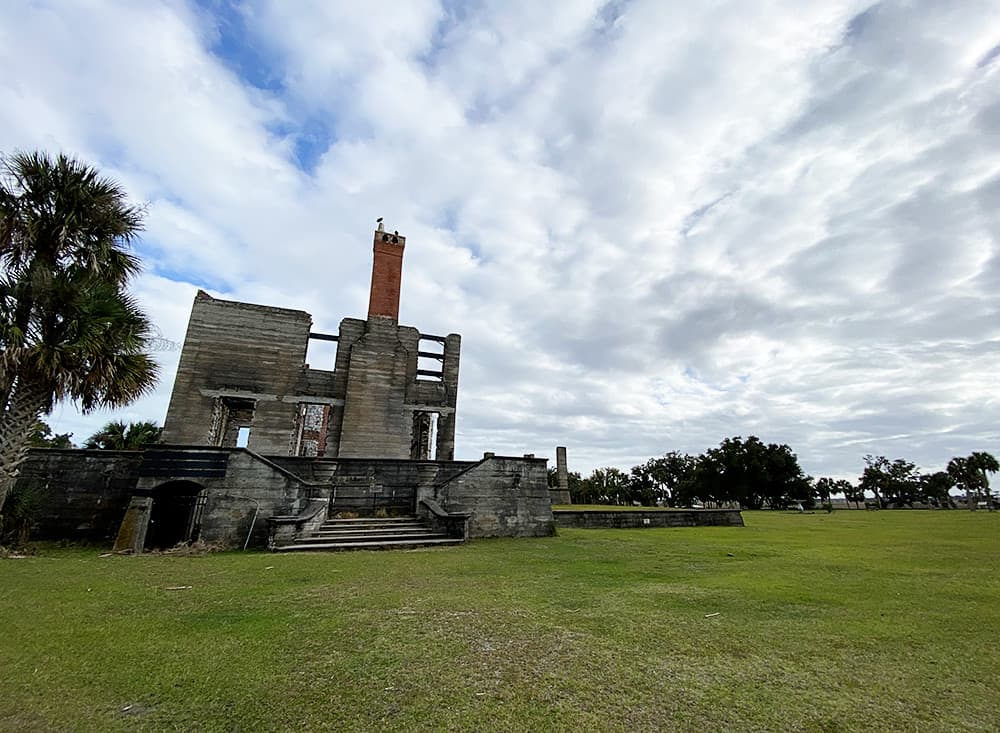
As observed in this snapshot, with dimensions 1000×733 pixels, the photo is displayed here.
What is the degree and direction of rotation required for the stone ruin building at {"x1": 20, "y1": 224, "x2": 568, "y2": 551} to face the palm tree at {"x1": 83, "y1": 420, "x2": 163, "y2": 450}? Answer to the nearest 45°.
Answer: approximately 180°

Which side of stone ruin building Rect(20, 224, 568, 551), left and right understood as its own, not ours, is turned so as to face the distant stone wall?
left

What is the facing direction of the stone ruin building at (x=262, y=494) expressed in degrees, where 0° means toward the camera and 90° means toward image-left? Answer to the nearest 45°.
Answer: approximately 0°

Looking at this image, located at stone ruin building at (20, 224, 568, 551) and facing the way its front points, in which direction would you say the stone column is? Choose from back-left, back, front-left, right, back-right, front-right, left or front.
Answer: back-left

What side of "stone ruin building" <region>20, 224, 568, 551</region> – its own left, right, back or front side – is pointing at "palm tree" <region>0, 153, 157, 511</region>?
right
